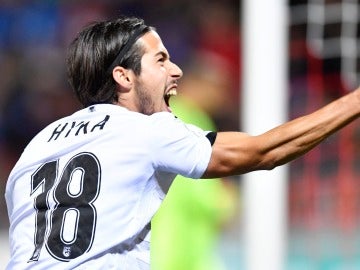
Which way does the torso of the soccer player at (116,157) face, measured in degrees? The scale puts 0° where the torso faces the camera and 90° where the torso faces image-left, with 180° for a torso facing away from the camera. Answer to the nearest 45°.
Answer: approximately 225°

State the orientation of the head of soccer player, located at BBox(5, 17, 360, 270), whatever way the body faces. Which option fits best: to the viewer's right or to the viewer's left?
to the viewer's right

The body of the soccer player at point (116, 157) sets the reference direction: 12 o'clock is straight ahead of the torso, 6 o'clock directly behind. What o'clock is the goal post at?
The goal post is roughly at 11 o'clock from the soccer player.
